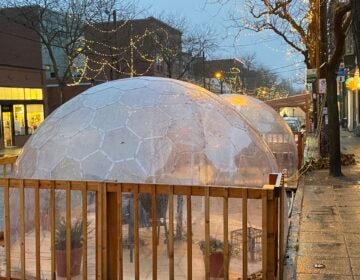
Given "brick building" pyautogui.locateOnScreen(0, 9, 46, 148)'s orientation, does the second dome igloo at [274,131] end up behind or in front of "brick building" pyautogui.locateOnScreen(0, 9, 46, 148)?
in front

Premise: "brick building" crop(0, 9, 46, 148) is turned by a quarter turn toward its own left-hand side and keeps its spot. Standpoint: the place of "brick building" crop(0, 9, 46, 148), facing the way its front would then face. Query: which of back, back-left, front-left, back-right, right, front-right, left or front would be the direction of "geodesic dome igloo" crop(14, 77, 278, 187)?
back-right

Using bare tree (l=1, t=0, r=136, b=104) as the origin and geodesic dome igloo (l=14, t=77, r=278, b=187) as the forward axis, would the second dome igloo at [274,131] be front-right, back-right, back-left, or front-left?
front-left

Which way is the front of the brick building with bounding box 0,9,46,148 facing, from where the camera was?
facing the viewer and to the right of the viewer

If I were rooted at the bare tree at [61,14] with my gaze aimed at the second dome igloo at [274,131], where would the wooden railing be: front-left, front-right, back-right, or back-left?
front-right
